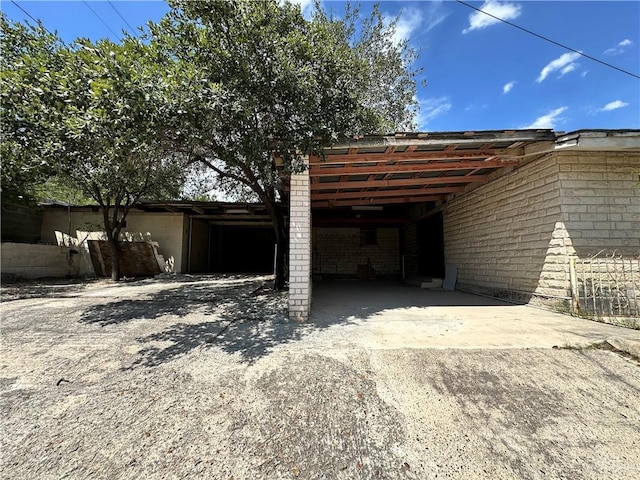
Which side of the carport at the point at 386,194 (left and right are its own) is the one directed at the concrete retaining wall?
right

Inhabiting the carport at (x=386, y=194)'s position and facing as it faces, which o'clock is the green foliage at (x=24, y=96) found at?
The green foliage is roughly at 2 o'clock from the carport.

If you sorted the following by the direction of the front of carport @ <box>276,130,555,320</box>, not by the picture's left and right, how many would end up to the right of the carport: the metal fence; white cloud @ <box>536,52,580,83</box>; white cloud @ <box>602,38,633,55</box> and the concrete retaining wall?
1

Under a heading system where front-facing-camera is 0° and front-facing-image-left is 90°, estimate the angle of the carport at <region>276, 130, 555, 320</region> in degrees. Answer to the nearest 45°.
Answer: approximately 0°

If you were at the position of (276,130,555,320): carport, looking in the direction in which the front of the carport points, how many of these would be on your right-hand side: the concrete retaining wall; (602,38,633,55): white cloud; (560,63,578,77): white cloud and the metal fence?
1

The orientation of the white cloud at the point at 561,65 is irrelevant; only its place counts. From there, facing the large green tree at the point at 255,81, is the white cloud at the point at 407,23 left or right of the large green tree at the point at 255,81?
right
